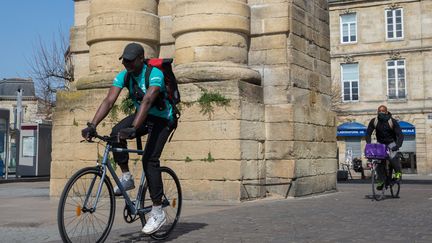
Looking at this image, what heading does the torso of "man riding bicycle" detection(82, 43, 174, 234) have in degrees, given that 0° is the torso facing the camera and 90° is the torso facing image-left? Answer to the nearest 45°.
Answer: approximately 45°

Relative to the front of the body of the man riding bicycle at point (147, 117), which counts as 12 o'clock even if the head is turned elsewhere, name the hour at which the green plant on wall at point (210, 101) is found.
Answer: The green plant on wall is roughly at 5 o'clock from the man riding bicycle.

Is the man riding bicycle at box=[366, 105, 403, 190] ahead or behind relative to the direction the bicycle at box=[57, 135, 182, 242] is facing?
behind

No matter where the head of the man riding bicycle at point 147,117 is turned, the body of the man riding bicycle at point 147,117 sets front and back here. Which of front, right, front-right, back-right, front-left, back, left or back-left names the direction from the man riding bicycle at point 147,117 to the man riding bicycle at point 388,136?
back

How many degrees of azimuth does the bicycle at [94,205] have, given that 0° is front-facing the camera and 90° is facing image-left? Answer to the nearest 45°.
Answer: approximately 45°

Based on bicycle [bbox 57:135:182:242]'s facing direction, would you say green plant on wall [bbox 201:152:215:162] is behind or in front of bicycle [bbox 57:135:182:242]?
behind

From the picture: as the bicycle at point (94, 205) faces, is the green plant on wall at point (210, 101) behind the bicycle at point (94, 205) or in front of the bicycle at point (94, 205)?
behind

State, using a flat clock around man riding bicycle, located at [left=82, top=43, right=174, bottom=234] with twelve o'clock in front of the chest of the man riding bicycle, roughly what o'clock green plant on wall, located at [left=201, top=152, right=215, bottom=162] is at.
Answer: The green plant on wall is roughly at 5 o'clock from the man riding bicycle.
